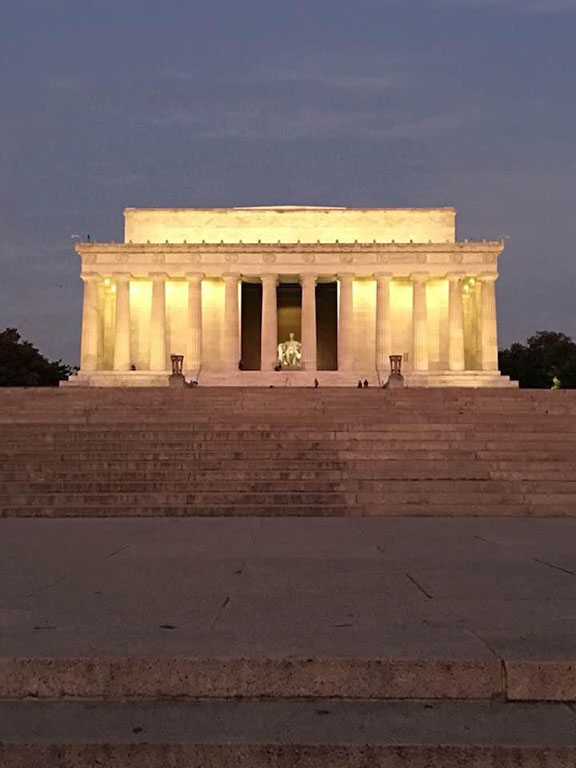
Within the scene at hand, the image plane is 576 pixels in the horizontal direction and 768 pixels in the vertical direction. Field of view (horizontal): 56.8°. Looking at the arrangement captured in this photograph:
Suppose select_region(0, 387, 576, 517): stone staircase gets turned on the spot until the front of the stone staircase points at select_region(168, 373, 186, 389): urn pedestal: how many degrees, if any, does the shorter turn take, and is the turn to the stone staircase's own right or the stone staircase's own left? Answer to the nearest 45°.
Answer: approximately 180°

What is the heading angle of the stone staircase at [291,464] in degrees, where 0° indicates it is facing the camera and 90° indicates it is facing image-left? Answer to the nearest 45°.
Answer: approximately 0°
